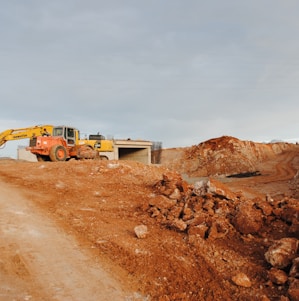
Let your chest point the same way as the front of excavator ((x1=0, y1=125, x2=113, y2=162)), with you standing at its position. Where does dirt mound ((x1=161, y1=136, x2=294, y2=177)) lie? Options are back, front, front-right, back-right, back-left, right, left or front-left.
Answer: back-right

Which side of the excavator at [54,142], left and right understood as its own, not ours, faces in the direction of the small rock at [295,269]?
left

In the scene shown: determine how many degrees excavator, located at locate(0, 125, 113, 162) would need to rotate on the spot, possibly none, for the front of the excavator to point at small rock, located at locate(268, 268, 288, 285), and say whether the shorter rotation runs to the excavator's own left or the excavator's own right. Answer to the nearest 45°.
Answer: approximately 90° to the excavator's own left

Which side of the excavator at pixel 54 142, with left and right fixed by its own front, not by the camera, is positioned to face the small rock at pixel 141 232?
left

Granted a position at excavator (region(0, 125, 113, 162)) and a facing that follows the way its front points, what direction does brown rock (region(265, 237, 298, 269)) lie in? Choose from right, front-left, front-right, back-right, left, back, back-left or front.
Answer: left

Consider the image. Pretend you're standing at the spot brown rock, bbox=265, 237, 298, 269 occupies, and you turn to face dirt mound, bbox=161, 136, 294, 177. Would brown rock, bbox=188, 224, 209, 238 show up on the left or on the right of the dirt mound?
left

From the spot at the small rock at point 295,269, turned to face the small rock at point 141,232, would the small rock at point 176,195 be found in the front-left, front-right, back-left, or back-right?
front-right

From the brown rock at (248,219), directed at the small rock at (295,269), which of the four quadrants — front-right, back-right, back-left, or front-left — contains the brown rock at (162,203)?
back-right

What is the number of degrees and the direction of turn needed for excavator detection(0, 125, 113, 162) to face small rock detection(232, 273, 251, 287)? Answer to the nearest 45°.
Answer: approximately 90° to its left

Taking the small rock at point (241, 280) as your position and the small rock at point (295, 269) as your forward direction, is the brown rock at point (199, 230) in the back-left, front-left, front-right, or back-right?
front-left

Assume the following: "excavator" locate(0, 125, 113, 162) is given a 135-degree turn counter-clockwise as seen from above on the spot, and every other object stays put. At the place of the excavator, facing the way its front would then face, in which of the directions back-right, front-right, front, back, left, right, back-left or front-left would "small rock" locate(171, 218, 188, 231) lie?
front-right
